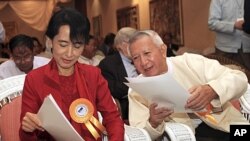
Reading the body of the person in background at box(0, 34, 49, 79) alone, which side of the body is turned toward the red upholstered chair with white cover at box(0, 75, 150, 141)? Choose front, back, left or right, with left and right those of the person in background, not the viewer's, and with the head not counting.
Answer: front

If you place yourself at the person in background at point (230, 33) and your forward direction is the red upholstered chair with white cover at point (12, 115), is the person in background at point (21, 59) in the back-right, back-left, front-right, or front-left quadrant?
front-right

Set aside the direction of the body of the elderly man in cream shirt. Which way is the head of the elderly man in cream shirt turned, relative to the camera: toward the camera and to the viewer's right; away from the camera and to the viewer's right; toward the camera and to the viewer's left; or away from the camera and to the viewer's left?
toward the camera and to the viewer's left

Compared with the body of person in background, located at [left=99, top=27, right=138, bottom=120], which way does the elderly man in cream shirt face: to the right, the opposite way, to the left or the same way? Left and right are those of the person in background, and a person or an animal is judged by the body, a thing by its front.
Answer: to the right

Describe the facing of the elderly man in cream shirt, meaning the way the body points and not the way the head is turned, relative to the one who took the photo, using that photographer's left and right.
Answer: facing the viewer and to the left of the viewer

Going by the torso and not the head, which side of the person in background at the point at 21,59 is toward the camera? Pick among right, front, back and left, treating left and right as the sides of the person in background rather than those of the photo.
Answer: front

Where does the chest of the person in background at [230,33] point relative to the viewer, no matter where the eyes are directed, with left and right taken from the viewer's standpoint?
facing the viewer and to the right of the viewer

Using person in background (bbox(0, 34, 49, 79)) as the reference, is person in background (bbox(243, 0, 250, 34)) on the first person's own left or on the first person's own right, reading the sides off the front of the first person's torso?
on the first person's own left

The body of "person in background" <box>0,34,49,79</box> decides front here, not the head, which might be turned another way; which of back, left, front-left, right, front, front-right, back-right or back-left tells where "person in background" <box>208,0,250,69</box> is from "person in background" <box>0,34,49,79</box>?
left
